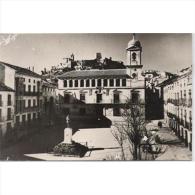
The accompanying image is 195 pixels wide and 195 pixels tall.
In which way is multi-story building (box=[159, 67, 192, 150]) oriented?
to the viewer's left
